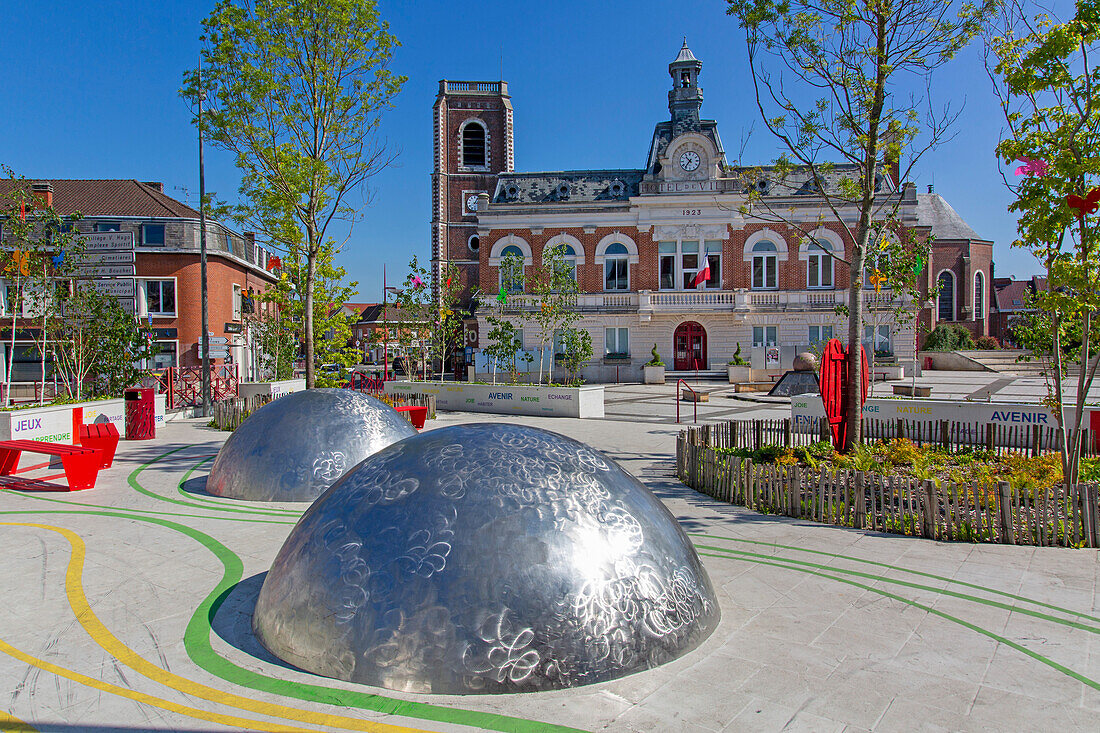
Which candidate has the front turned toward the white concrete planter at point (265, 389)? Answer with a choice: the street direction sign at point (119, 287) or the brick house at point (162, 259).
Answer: the brick house

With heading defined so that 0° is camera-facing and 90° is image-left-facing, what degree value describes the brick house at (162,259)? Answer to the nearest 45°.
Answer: approximately 0°

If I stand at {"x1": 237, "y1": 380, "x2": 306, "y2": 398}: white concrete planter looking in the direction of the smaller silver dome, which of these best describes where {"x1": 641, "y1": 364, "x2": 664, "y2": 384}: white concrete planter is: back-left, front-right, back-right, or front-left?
back-left

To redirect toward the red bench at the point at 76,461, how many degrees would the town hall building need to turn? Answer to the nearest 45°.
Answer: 0° — it already faces it

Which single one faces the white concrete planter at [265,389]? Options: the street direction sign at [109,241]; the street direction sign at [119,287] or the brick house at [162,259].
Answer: the brick house

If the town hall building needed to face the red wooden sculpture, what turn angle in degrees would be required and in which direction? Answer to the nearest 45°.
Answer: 0° — it already faces it

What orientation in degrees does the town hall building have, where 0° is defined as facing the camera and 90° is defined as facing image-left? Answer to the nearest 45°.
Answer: approximately 0°

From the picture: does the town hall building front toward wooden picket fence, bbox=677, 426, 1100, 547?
yes
